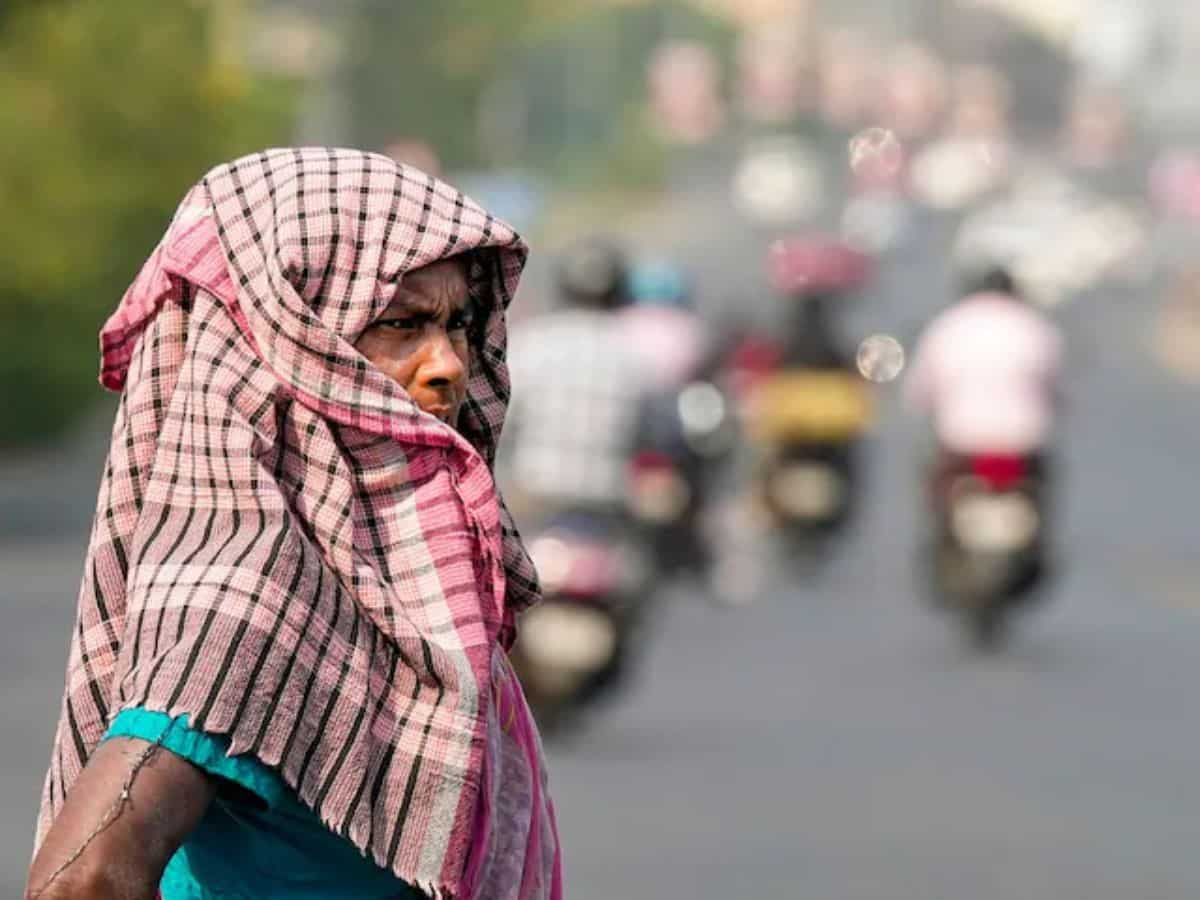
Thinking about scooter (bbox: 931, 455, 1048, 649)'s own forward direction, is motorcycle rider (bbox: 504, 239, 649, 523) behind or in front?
behind

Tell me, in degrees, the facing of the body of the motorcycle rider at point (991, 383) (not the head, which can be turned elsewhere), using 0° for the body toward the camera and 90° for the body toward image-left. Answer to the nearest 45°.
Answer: approximately 180°

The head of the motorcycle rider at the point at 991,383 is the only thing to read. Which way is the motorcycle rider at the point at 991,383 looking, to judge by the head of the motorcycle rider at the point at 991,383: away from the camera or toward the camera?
away from the camera

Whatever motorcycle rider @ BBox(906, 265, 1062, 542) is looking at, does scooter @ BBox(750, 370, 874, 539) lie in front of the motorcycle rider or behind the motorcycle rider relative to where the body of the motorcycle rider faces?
in front

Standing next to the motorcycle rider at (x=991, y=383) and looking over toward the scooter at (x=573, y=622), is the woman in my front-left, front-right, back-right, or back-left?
front-left

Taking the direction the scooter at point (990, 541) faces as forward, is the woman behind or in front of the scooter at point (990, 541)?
behind

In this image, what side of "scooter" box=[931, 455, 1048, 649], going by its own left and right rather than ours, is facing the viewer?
back

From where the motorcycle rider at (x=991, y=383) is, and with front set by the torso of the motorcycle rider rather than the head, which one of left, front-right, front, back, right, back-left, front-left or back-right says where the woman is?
back

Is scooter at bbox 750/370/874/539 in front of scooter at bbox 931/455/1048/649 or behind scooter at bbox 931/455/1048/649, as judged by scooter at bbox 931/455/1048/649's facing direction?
in front
